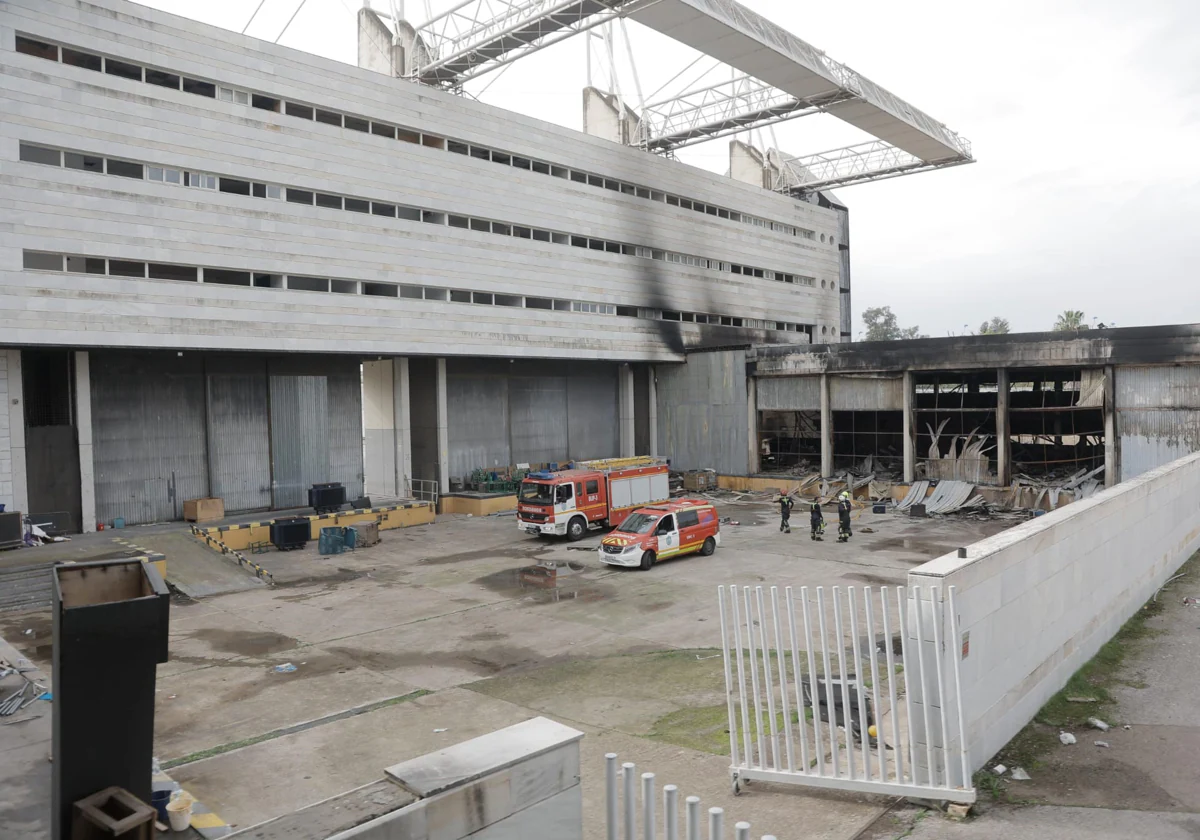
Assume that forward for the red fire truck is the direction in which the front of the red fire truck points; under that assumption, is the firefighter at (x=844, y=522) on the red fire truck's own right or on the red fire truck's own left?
on the red fire truck's own left

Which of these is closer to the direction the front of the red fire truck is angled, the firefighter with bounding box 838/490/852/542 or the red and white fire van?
the red and white fire van

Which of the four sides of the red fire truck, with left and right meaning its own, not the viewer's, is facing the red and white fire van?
left

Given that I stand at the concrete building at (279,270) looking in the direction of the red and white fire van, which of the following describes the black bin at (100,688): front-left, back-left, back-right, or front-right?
front-right

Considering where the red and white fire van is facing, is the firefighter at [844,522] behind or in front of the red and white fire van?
behind

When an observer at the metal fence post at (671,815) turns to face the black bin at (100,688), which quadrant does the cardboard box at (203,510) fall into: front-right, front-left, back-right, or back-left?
front-right

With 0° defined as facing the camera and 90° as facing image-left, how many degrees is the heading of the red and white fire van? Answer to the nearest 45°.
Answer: approximately 45°

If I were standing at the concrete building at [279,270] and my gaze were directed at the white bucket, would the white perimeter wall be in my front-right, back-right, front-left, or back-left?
front-left

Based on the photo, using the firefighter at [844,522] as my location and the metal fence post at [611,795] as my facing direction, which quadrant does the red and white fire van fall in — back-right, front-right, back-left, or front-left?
front-right

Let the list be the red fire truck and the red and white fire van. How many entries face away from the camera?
0

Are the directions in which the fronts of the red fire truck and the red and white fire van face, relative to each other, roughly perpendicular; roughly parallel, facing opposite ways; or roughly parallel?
roughly parallel

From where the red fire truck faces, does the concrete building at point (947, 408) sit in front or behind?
behind

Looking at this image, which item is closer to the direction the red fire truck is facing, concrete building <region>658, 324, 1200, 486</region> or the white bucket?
the white bucket

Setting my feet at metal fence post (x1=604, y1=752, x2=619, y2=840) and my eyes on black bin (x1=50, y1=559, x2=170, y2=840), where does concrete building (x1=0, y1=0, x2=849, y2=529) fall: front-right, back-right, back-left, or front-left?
front-right

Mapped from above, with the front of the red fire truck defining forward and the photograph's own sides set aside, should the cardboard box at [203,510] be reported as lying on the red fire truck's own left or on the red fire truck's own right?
on the red fire truck's own right

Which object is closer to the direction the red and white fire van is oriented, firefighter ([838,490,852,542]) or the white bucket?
the white bucket
